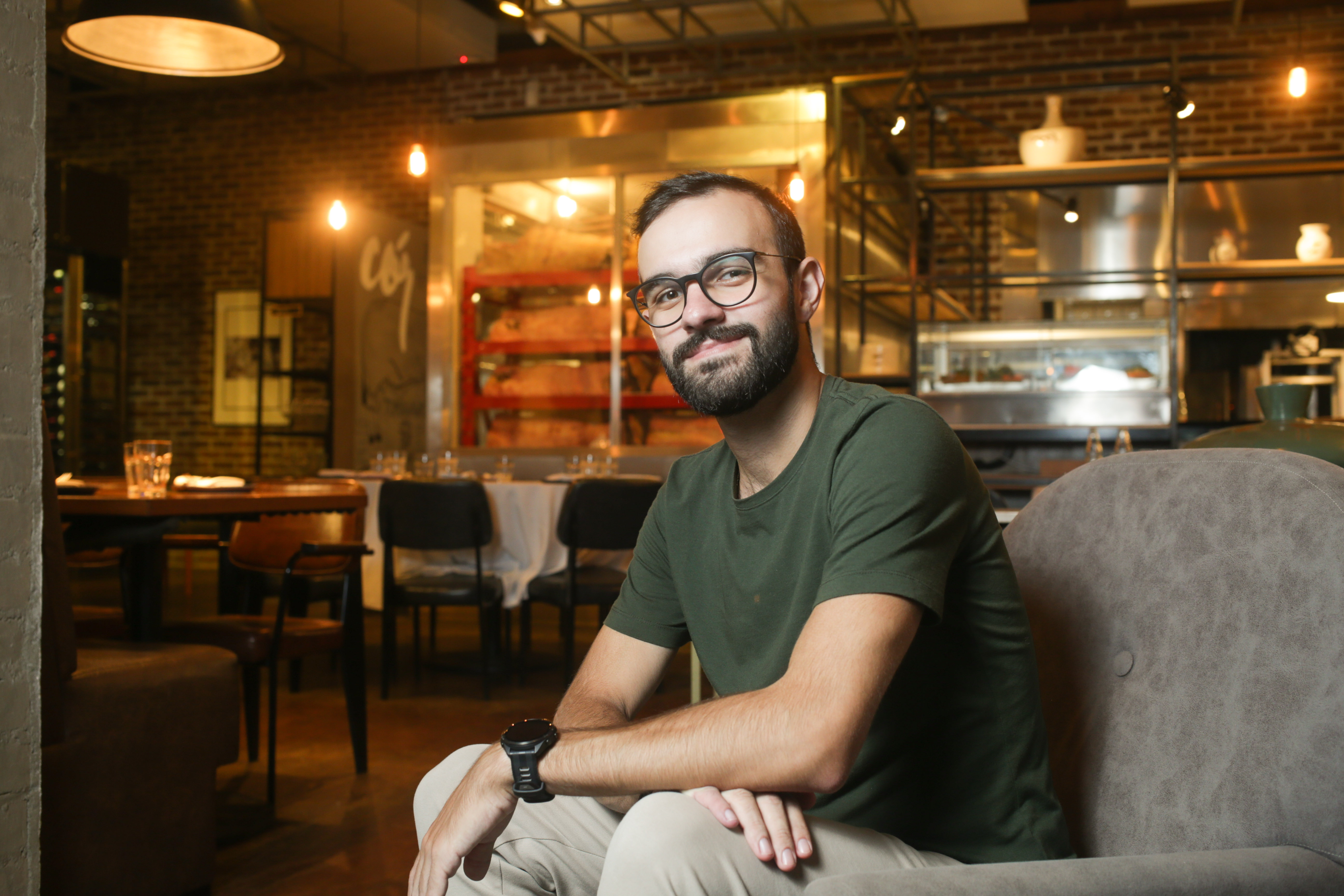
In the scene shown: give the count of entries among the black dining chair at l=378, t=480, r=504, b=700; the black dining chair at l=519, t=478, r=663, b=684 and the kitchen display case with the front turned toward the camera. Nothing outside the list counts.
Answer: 1

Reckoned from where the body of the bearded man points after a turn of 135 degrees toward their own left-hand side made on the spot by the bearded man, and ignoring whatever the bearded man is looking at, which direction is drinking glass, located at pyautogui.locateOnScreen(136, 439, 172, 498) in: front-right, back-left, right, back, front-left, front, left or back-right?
back-left

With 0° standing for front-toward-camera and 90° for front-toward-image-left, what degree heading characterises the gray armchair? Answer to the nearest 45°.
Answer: approximately 45°

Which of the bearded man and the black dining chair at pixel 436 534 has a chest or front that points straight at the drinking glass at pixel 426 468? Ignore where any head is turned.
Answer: the black dining chair

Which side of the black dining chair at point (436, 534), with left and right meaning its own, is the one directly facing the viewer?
back

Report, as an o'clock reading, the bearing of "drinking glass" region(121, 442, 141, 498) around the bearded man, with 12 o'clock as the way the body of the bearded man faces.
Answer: The drinking glass is roughly at 3 o'clock from the bearded man.

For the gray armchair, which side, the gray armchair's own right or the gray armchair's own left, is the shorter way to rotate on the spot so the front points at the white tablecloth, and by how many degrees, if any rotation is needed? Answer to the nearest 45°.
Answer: approximately 90° to the gray armchair's own right

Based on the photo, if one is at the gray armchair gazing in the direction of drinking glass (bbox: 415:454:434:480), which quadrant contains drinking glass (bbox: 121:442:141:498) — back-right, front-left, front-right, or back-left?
front-left

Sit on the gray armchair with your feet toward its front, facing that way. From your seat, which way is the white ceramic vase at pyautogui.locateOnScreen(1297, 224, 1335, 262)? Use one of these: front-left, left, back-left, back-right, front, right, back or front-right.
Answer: back-right

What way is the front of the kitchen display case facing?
toward the camera

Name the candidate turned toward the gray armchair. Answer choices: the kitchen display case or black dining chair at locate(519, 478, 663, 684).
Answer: the kitchen display case

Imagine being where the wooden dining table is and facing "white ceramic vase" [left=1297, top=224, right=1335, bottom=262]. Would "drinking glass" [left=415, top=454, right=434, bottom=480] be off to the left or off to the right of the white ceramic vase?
left

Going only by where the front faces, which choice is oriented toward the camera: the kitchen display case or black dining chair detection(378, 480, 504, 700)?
the kitchen display case
